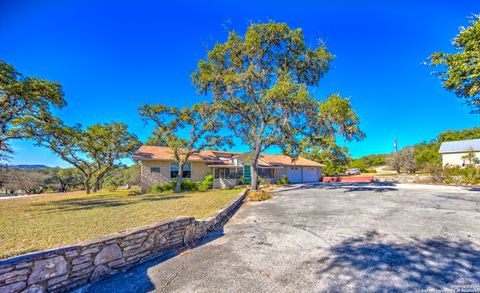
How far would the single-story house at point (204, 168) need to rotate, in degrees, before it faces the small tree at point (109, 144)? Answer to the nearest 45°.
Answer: approximately 90° to its right

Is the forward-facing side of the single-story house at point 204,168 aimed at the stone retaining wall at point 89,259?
yes

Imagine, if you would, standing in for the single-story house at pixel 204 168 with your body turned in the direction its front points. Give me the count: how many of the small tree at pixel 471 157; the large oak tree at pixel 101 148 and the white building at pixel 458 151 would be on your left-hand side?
2

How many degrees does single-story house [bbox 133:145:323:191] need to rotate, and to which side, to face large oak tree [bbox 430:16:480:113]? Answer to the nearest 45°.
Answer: approximately 45° to its left

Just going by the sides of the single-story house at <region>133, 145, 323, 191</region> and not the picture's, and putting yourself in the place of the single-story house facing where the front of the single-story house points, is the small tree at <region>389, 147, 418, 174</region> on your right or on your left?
on your left

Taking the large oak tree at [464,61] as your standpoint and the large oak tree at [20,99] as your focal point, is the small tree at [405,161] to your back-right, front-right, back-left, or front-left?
back-right

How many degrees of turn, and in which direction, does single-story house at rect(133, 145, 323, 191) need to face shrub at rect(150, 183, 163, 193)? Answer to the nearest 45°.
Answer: approximately 45° to its right

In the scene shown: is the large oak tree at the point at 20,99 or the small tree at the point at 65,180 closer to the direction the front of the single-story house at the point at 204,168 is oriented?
the large oak tree

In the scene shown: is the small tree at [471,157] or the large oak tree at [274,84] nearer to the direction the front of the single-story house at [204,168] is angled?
the large oak tree

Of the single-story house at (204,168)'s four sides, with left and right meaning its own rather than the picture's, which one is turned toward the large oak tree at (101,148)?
right

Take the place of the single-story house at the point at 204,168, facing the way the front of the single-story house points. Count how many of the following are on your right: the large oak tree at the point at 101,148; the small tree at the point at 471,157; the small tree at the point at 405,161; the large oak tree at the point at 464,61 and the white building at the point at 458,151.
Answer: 1

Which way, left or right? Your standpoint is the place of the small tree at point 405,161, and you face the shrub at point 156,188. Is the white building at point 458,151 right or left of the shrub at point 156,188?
left

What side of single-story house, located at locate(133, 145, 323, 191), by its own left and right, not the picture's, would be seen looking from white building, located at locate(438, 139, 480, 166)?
left

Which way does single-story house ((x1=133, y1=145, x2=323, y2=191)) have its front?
toward the camera

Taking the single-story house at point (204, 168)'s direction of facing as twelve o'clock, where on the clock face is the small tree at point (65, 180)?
The small tree is roughly at 4 o'clock from the single-story house.

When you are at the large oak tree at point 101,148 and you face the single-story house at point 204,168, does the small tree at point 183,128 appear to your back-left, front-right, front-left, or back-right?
front-right
